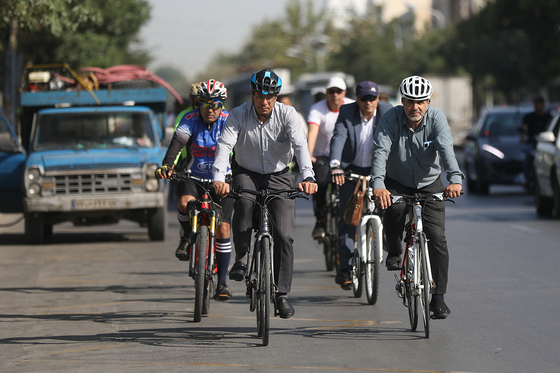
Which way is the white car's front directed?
toward the camera

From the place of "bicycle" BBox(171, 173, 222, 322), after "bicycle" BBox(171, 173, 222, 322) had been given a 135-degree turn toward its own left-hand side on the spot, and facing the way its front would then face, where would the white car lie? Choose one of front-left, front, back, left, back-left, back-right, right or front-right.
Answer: front

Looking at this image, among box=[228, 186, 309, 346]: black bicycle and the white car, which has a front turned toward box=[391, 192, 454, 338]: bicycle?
the white car

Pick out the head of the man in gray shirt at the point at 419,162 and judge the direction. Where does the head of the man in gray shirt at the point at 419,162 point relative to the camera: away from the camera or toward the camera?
toward the camera

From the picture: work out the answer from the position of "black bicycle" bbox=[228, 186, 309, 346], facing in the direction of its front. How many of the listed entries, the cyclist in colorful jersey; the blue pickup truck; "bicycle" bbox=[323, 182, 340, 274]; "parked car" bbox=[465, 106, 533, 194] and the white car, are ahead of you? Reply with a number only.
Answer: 0

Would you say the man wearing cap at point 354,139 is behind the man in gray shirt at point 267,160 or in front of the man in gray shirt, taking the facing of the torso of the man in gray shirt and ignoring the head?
behind

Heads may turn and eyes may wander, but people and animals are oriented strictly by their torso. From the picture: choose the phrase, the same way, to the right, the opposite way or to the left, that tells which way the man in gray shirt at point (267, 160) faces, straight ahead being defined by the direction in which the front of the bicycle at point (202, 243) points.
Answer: the same way

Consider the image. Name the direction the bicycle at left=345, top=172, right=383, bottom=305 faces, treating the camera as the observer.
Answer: facing the viewer

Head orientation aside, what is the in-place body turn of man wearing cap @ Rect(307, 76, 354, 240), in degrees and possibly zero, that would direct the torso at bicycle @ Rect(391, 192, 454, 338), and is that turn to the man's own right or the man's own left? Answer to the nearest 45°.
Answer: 0° — they already face it

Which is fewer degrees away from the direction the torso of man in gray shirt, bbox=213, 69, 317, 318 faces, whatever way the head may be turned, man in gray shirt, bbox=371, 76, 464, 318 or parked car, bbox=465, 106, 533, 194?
the man in gray shirt

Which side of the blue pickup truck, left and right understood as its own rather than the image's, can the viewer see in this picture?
front

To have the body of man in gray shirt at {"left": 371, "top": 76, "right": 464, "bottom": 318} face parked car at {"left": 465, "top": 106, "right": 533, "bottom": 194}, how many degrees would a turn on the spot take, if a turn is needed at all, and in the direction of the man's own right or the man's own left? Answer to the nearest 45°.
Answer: approximately 180°

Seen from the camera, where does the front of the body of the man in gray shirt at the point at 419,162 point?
toward the camera

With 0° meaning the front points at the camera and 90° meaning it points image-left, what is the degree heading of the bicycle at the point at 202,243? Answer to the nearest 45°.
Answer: approximately 0°

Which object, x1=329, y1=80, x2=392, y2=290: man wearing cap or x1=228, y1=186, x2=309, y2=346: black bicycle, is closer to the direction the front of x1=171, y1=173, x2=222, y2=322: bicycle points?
the black bicycle

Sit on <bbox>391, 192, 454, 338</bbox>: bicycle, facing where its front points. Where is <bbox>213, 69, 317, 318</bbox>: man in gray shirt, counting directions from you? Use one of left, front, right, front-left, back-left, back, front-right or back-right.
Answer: right

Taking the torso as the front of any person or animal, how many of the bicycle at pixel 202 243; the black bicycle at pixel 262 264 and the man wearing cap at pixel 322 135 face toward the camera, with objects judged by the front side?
3

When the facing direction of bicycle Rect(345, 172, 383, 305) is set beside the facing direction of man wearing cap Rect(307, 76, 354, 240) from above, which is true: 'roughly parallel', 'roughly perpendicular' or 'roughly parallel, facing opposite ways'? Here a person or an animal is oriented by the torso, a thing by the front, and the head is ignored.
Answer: roughly parallel

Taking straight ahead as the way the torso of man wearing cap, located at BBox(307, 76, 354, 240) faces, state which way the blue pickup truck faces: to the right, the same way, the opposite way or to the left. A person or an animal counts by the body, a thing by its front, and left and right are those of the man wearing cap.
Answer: the same way
